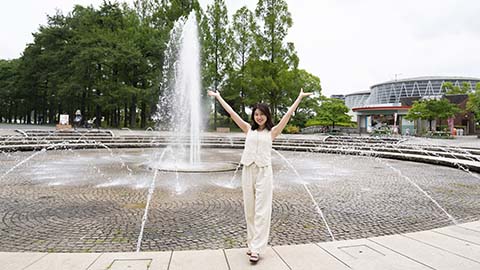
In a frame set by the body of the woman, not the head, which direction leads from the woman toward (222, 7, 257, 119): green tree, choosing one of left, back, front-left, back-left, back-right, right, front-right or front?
back

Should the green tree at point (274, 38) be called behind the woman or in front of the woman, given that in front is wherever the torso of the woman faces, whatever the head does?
behind

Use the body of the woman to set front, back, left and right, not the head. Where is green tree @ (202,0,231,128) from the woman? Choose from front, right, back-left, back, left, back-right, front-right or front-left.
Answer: back

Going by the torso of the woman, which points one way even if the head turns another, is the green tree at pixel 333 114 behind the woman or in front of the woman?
behind

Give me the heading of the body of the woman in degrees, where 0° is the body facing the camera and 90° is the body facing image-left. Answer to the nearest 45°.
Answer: approximately 0°

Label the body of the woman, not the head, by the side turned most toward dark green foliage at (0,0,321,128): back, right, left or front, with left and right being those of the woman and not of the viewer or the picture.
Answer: back
